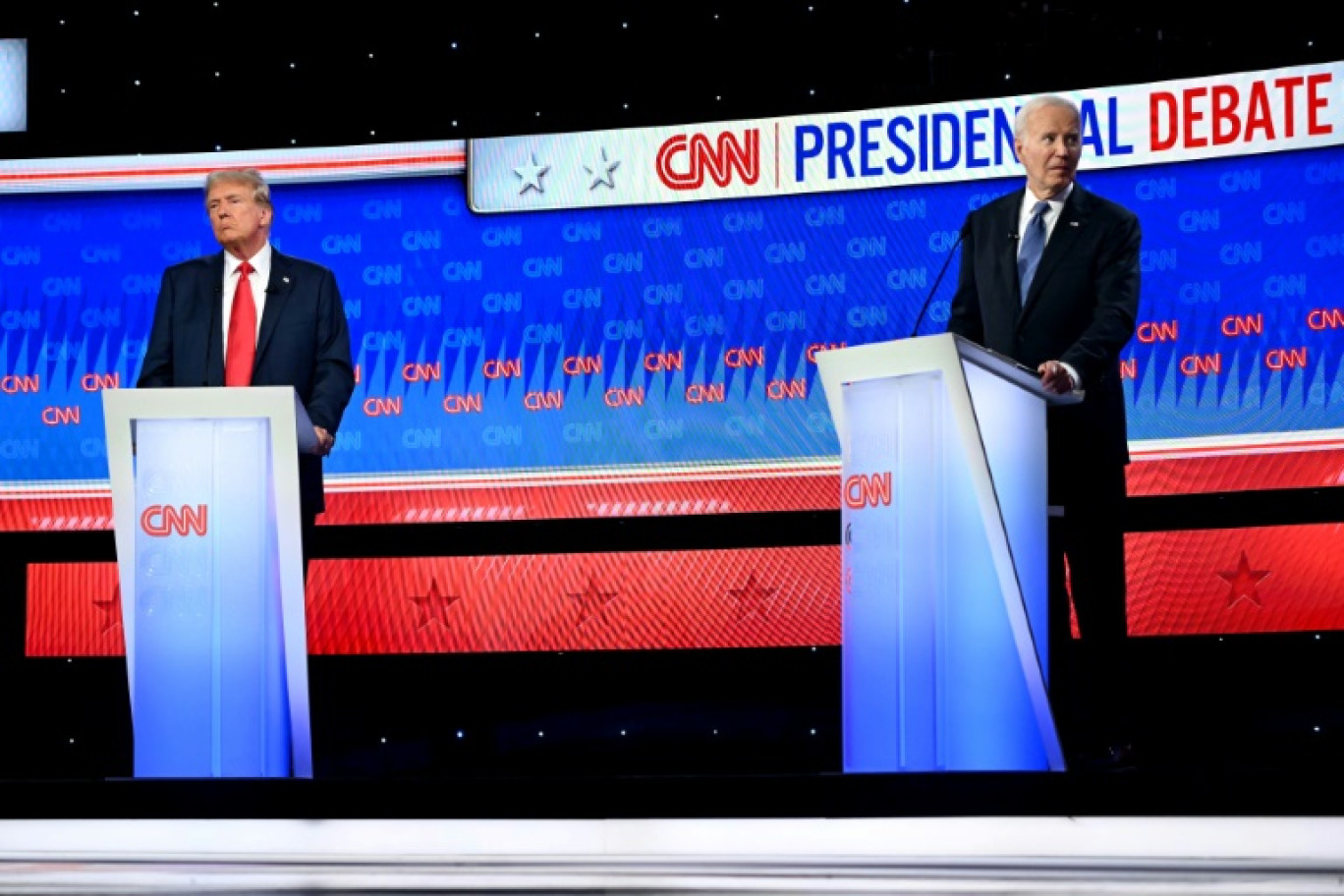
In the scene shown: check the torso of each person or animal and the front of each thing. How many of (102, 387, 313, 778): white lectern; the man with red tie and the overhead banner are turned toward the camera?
3

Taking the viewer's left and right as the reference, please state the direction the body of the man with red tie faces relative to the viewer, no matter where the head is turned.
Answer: facing the viewer

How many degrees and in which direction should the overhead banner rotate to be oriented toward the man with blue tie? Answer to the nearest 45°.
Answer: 0° — it already faces them

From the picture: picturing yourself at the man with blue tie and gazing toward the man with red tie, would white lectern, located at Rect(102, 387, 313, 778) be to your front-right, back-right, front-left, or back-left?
front-left

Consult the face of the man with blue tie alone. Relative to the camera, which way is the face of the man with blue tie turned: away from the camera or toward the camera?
toward the camera

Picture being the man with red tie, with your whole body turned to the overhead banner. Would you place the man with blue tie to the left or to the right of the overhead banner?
right

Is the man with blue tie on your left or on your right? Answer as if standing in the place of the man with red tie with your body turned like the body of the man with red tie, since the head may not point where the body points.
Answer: on your left

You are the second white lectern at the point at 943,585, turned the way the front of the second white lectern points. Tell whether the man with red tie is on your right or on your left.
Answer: on your right

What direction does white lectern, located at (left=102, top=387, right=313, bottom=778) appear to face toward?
toward the camera

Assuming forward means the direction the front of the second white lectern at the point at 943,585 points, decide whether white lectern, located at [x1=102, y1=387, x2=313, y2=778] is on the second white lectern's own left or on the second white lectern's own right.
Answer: on the second white lectern's own right

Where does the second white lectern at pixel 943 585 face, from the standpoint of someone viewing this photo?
facing the viewer and to the left of the viewer

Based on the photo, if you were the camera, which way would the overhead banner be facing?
facing the viewer
